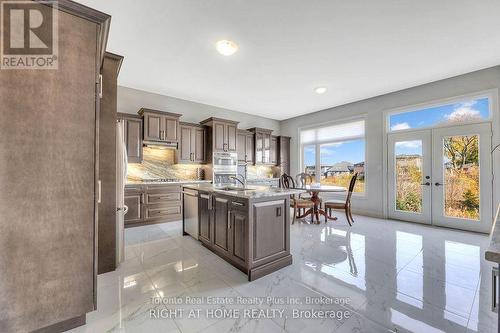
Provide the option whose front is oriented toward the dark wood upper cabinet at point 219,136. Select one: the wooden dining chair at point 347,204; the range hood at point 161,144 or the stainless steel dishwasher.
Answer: the wooden dining chair

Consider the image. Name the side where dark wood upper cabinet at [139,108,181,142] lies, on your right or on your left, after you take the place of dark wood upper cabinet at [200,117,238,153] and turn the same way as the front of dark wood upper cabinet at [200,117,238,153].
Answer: on your right

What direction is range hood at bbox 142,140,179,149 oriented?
toward the camera

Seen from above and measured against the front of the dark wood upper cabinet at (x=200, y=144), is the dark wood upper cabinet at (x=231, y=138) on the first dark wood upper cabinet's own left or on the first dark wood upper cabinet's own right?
on the first dark wood upper cabinet's own left

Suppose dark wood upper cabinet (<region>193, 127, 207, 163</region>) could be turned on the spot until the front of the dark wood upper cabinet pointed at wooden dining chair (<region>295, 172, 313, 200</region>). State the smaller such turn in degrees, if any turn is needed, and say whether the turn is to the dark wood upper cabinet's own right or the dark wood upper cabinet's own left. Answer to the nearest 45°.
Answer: approximately 45° to the dark wood upper cabinet's own left

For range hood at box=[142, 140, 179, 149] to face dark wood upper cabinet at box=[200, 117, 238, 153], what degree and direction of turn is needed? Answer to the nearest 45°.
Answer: approximately 90° to its left

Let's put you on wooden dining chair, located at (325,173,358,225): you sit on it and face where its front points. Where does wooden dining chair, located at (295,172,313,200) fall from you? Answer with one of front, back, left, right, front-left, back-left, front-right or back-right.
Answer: front-right

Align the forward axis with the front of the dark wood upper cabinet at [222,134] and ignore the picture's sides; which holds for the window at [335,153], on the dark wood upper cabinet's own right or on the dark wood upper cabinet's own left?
on the dark wood upper cabinet's own left

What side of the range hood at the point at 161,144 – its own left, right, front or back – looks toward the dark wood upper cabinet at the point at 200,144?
left

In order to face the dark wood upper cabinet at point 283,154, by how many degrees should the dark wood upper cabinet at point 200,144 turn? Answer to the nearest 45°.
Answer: approximately 90° to its left

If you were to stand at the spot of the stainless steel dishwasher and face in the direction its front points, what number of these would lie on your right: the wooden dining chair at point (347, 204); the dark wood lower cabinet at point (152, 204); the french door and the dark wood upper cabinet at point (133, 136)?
2

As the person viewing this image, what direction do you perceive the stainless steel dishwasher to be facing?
facing the viewer and to the left of the viewer

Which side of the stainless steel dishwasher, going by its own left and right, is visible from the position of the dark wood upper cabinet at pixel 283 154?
back

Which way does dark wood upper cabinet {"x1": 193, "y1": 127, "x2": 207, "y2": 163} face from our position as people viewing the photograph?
facing the viewer and to the right of the viewer

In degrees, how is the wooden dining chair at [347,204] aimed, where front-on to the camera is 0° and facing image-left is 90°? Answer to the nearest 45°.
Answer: approximately 90°

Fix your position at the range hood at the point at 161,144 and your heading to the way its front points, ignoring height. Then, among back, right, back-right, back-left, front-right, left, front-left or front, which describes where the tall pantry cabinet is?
front

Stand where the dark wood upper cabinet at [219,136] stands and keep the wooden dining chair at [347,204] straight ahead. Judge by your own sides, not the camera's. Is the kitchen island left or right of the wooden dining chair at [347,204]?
right

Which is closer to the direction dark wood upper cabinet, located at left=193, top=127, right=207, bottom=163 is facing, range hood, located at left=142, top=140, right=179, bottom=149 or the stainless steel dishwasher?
the stainless steel dishwasher

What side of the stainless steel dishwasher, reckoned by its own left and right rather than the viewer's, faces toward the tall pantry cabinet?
front

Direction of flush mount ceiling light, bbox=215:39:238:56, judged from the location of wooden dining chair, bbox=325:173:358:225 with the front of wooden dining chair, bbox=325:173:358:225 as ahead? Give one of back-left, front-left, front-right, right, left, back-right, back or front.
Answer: front-left
